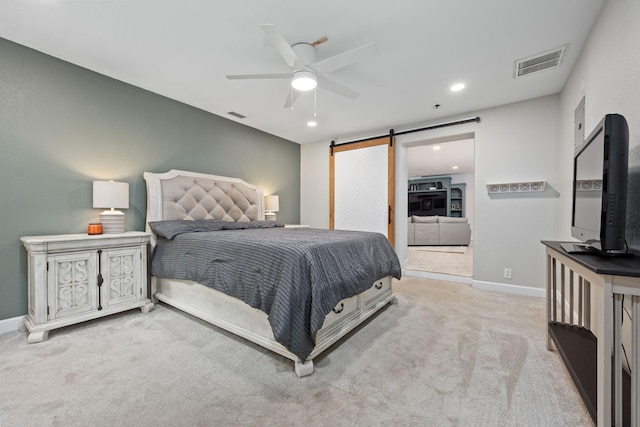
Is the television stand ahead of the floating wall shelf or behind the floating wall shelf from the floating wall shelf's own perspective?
ahead

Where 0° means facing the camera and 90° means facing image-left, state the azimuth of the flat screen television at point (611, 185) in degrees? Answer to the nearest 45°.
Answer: approximately 90°

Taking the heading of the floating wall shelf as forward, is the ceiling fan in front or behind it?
in front

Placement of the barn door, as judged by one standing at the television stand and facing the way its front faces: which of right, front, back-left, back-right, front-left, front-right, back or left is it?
front-right

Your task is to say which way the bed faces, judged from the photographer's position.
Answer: facing the viewer and to the right of the viewer

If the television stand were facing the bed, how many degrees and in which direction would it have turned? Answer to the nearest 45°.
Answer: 0° — it already faces it

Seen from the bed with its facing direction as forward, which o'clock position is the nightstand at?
The nightstand is roughly at 5 o'clock from the bed.

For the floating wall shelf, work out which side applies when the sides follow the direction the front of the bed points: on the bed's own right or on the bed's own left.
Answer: on the bed's own left

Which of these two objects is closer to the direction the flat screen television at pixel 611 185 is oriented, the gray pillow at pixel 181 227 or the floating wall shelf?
the gray pillow

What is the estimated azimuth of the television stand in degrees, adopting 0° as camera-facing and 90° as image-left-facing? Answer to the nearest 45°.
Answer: approximately 90°

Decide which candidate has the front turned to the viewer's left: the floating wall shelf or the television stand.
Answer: the television stand

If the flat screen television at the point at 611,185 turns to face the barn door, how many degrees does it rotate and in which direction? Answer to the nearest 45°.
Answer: approximately 45° to its right

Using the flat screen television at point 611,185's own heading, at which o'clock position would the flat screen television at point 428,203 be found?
the flat screen television at point 428,203 is roughly at 2 o'clock from the flat screen television at point 611,185.

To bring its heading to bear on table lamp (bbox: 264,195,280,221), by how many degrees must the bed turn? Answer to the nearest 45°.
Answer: approximately 135° to its left

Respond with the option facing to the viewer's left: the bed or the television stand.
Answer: the television stand
